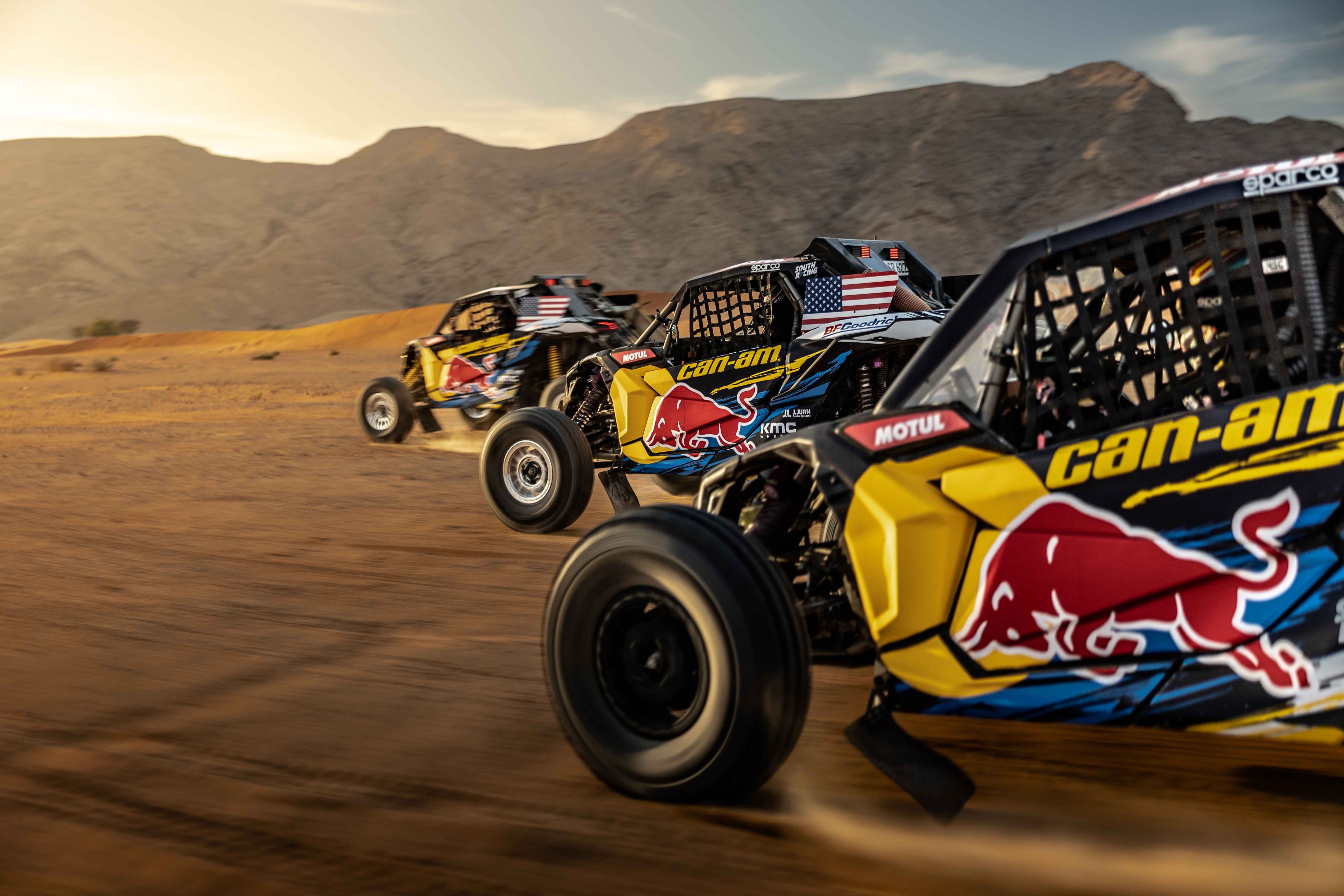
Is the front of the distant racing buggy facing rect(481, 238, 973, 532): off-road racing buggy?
no

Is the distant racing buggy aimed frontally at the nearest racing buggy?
no
